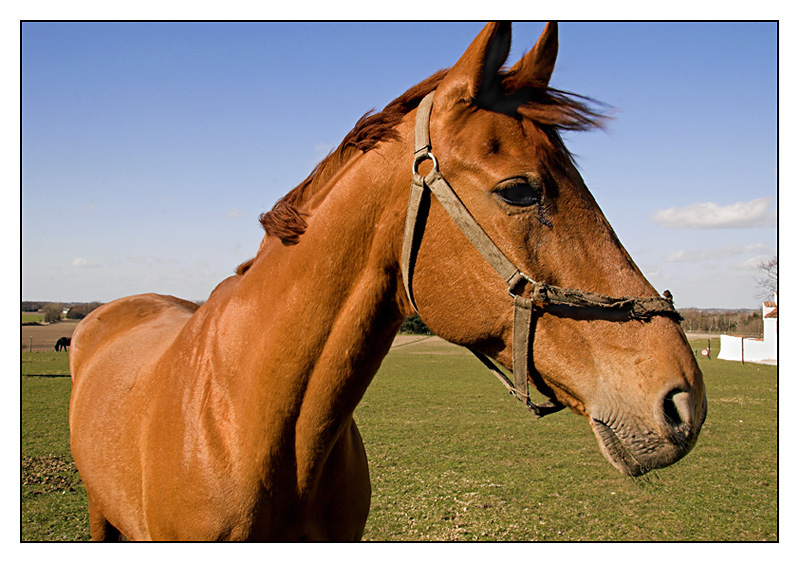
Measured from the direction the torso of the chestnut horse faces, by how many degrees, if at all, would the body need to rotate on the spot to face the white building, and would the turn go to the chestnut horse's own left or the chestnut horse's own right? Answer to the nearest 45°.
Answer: approximately 90° to the chestnut horse's own left

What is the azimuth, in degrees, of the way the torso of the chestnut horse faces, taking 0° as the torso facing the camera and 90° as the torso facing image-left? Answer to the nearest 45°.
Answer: approximately 315°
